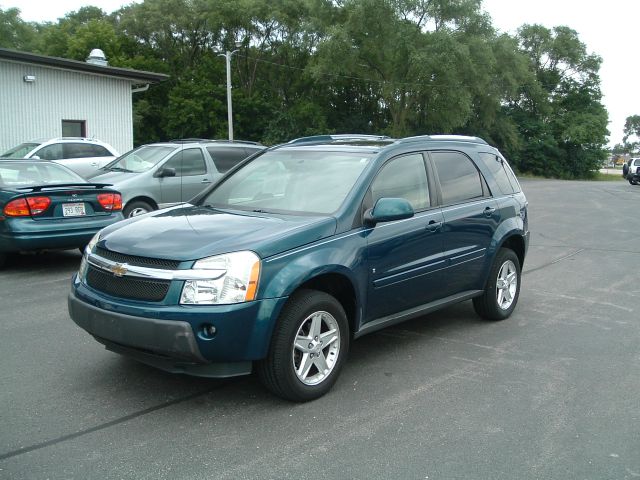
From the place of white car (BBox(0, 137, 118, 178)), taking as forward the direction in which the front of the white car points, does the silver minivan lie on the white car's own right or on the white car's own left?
on the white car's own left

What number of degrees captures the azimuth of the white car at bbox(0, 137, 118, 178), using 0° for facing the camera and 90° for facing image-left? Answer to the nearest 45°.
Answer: approximately 45°

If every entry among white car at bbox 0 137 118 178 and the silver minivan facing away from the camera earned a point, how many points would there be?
0

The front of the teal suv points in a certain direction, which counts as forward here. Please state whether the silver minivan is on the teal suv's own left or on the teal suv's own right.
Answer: on the teal suv's own right

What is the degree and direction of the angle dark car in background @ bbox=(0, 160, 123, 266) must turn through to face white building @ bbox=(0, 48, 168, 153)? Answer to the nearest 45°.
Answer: approximately 45° to its right

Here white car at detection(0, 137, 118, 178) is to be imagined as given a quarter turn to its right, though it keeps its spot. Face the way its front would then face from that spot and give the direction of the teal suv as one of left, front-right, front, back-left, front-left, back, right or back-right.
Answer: back-left

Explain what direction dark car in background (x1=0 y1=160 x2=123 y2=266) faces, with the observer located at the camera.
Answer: facing away from the viewer and to the left of the viewer

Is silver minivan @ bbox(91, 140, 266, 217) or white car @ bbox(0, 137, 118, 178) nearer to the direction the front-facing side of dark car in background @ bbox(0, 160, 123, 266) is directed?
the white car

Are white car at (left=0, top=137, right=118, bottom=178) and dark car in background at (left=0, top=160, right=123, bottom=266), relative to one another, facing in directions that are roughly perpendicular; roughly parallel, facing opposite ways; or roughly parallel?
roughly perpendicular

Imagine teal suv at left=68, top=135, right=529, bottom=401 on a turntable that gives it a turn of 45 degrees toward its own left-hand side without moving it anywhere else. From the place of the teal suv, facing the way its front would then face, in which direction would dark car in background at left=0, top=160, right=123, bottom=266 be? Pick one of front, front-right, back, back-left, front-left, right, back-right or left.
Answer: back-right

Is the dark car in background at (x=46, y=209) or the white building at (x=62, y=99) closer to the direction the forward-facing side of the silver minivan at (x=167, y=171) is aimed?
the dark car in background

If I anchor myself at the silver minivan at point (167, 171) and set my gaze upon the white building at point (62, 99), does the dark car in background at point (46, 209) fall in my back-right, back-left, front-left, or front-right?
back-left

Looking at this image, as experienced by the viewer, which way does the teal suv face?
facing the viewer and to the left of the viewer

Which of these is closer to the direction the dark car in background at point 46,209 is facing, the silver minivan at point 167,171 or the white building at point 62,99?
the white building
